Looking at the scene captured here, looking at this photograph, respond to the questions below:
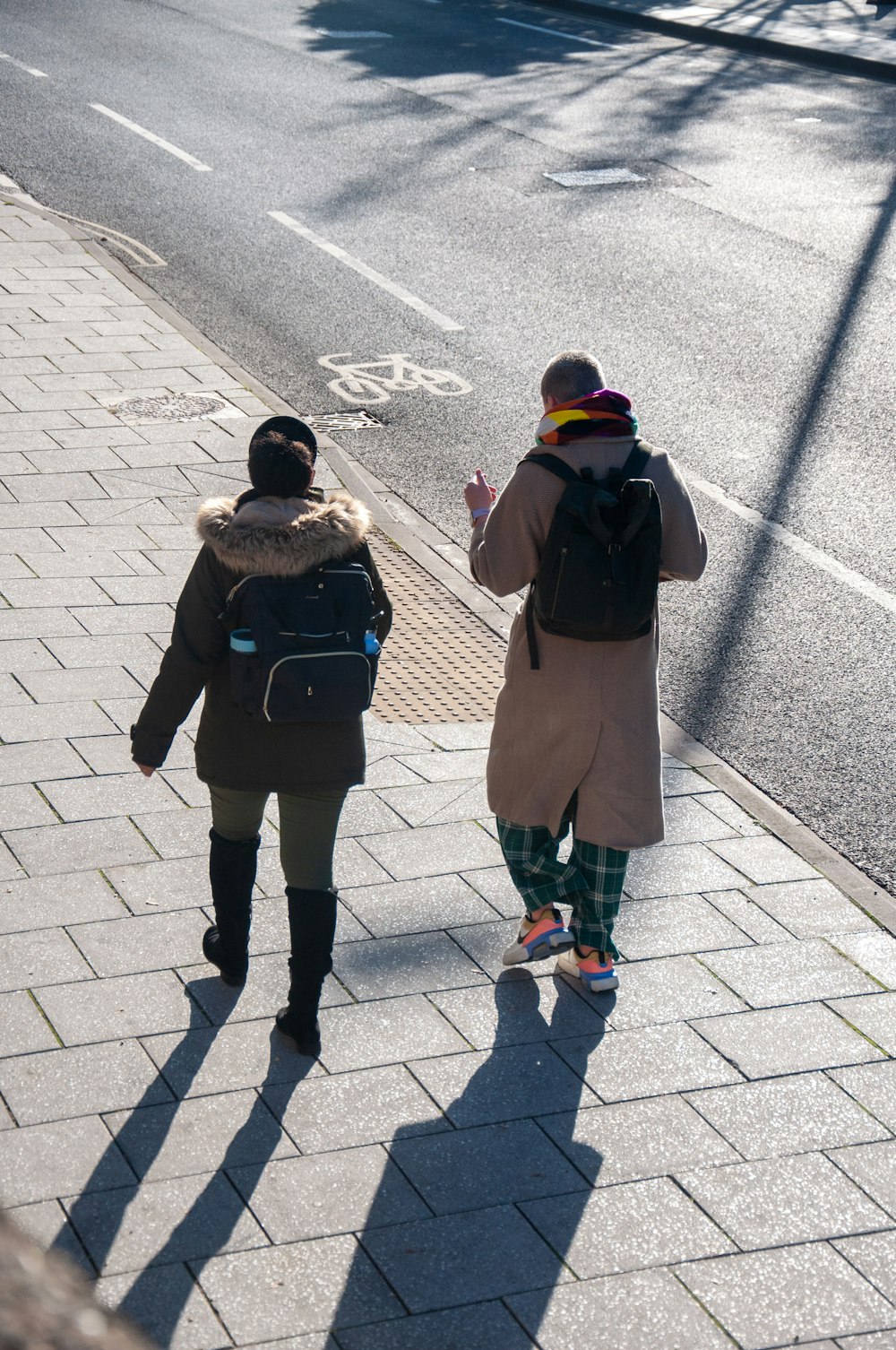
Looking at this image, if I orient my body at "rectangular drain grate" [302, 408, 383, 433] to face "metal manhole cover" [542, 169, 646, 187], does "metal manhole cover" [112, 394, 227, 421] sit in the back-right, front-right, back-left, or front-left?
back-left

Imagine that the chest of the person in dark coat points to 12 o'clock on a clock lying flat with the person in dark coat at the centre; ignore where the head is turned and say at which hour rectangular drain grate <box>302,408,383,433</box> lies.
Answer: The rectangular drain grate is roughly at 12 o'clock from the person in dark coat.

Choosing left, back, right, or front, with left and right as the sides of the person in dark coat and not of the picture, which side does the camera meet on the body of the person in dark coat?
back

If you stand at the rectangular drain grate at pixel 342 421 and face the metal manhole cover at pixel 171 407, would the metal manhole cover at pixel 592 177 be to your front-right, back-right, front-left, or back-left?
back-right

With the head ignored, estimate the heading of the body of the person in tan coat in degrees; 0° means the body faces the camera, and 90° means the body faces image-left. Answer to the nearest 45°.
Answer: approximately 180°

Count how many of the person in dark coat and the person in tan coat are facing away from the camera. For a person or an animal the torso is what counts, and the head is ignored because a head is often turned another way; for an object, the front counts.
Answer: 2

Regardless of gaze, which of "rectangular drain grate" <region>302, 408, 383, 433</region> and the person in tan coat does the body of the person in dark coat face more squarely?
the rectangular drain grate

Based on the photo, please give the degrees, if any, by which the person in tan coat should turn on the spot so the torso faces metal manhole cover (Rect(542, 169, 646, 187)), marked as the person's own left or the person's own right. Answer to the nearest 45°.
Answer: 0° — they already face it

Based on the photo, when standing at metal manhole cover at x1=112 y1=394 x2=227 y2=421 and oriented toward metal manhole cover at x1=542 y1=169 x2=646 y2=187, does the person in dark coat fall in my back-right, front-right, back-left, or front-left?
back-right

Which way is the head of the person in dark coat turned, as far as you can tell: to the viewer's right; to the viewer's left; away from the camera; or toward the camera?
away from the camera
